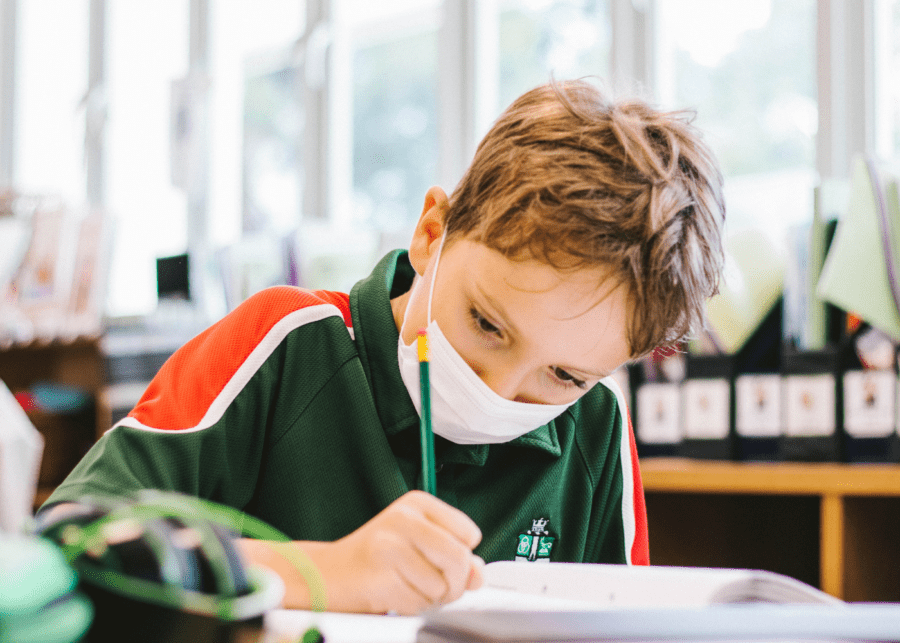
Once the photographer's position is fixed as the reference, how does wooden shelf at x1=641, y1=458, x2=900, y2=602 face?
facing the viewer

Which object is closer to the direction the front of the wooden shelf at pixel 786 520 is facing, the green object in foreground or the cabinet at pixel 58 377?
the green object in foreground

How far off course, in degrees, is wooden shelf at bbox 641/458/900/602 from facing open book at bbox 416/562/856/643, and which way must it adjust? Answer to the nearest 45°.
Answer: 0° — it already faces it

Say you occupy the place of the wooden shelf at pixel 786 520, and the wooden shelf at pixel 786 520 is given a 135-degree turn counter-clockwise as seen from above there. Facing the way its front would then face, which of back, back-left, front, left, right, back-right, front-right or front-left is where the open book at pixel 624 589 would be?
back-right

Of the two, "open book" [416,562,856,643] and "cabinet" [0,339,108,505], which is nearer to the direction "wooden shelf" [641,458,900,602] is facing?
the open book

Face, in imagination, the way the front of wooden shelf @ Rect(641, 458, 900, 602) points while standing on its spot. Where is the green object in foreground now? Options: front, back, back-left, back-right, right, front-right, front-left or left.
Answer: front

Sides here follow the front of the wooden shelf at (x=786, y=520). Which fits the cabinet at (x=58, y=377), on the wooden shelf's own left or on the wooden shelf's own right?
on the wooden shelf's own right
